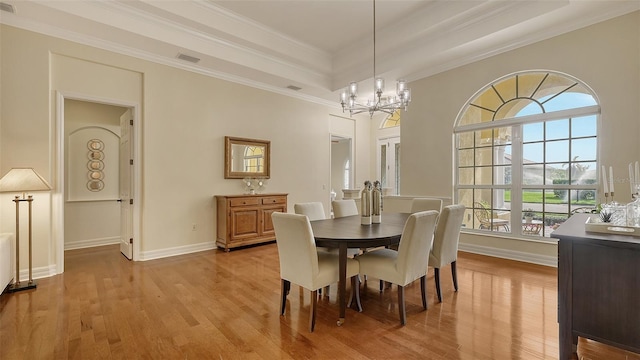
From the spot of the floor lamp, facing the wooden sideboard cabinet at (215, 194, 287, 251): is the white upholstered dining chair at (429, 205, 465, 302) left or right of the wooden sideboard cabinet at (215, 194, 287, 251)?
right

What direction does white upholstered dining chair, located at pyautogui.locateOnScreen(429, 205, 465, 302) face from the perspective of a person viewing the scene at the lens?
facing away from the viewer and to the left of the viewer

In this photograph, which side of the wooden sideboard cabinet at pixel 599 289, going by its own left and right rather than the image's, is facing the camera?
left

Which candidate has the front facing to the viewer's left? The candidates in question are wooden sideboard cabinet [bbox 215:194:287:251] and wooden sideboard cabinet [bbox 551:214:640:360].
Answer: wooden sideboard cabinet [bbox 551:214:640:360]

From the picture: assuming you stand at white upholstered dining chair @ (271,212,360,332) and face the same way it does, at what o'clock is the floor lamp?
The floor lamp is roughly at 8 o'clock from the white upholstered dining chair.

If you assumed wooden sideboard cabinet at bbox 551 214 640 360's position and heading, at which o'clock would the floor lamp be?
The floor lamp is roughly at 11 o'clock from the wooden sideboard cabinet.

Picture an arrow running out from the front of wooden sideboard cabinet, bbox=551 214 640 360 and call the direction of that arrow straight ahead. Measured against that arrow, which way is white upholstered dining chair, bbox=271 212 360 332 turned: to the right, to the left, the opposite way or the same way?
to the right
